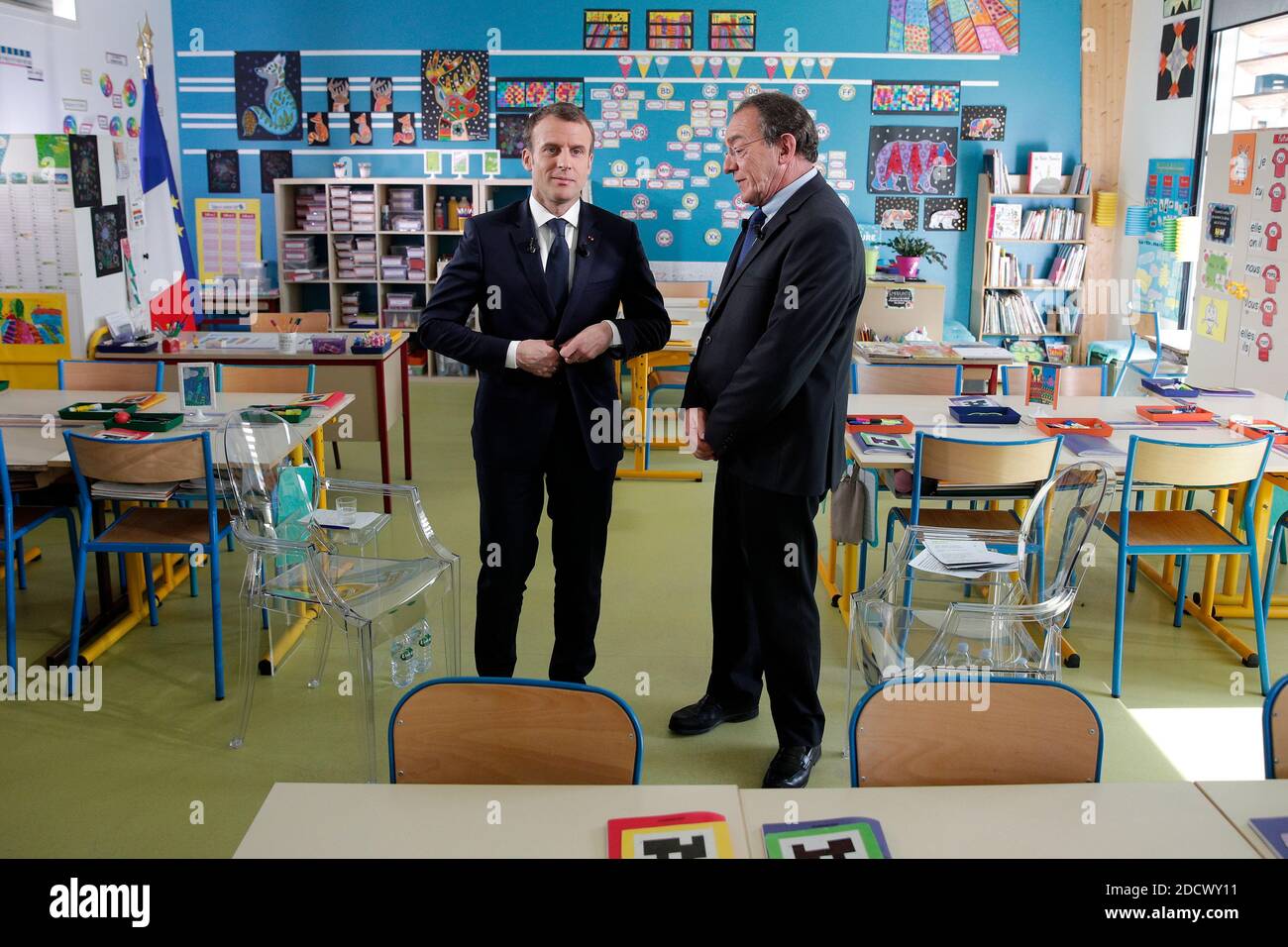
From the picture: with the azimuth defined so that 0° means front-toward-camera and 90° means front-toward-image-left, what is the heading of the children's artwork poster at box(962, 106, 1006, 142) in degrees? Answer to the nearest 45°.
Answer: approximately 0°

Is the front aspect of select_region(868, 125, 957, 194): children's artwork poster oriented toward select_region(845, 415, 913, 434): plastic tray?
yes

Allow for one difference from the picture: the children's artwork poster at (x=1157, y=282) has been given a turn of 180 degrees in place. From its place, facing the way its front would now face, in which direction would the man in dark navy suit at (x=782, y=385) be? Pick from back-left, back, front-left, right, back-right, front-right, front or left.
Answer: back-right

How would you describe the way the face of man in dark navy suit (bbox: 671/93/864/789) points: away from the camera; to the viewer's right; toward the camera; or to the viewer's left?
to the viewer's left

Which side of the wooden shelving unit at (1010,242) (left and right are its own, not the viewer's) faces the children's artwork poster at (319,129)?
right

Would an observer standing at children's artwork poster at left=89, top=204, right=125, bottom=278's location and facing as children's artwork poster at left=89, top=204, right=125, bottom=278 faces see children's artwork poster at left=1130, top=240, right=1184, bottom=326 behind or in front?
in front

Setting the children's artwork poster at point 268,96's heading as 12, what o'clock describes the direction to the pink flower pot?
The pink flower pot is roughly at 10 o'clock from the children's artwork poster.

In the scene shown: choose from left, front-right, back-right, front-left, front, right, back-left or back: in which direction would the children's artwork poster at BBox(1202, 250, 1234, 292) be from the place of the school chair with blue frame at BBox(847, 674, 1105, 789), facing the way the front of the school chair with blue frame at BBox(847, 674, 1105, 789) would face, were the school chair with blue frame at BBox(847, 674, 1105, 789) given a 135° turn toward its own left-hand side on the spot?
front-left

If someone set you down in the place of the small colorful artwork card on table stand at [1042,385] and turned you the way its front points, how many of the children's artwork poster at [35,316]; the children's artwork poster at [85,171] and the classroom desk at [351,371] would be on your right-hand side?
3

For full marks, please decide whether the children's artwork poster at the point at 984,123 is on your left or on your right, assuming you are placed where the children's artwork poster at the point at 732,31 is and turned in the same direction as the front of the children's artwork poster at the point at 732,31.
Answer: on your left

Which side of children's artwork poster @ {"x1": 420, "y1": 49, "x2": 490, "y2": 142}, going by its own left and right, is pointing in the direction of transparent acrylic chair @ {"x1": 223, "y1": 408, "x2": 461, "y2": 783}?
front

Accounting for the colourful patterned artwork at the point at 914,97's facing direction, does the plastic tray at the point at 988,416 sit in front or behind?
in front
